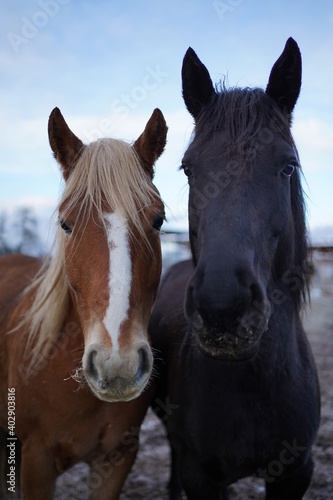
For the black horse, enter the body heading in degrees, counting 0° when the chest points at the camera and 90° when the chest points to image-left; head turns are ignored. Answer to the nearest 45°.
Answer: approximately 0°

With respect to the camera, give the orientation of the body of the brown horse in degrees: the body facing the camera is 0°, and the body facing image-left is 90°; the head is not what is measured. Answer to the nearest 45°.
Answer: approximately 315°

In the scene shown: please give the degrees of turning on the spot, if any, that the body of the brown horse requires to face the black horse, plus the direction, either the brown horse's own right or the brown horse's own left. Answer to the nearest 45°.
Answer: approximately 45° to the brown horse's own left

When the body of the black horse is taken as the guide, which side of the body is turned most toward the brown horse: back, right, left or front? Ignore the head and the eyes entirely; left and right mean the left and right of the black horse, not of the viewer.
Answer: right
